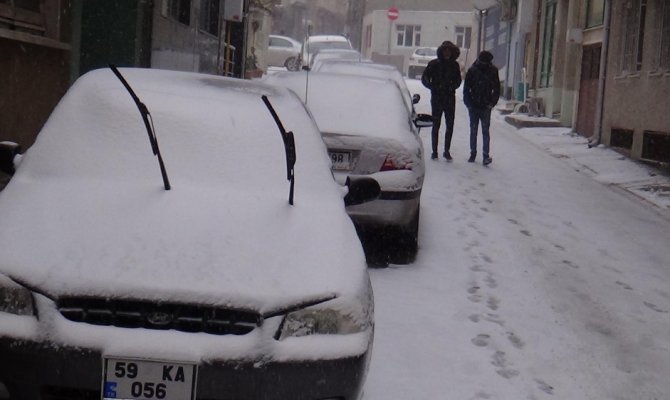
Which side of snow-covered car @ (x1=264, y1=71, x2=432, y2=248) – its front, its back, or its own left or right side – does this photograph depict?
back

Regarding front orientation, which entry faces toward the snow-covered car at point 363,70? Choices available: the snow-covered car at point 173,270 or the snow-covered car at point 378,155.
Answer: the snow-covered car at point 378,155

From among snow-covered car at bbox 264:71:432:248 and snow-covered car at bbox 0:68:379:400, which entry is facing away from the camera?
snow-covered car at bbox 264:71:432:248

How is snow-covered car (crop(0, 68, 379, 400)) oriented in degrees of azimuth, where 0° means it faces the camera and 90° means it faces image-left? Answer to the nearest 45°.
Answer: approximately 0°

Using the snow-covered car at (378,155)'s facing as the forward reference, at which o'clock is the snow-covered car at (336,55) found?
the snow-covered car at (336,55) is roughly at 12 o'clock from the snow-covered car at (378,155).

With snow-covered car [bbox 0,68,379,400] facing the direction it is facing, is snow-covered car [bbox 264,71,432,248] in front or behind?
behind

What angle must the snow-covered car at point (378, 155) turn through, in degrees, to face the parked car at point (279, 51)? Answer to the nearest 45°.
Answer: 0° — it already faces it

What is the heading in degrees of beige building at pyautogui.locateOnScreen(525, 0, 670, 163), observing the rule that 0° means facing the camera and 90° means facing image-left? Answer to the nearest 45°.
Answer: approximately 45°
